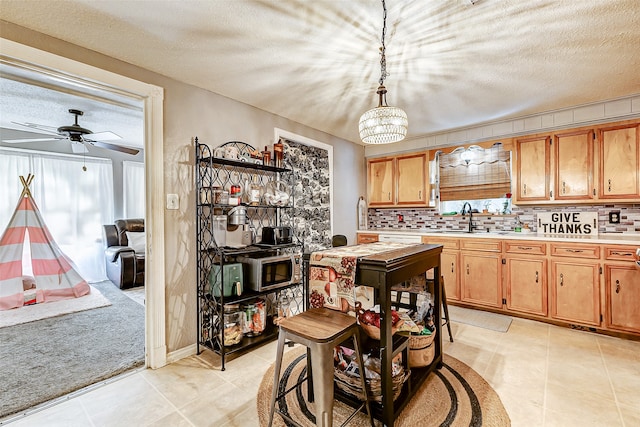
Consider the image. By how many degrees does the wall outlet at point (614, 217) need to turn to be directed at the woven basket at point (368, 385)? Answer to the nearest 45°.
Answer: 0° — it already faces it

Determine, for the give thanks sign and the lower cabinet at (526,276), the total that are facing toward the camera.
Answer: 2

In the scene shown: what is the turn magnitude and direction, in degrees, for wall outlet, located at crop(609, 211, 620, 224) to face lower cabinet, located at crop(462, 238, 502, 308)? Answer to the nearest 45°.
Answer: approximately 45° to its right

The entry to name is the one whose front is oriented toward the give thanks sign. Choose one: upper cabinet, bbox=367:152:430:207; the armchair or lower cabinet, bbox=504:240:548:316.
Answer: the armchair

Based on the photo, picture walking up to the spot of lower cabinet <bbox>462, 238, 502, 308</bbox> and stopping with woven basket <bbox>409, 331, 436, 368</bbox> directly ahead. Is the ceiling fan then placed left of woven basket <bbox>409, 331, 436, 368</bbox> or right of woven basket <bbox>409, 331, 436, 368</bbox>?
right

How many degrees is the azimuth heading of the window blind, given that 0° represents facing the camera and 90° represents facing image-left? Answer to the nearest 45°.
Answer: approximately 0°

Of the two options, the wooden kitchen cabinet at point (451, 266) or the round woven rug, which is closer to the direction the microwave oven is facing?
the round woven rug

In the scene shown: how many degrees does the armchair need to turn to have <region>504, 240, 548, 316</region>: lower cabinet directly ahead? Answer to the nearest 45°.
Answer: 0° — it already faces it

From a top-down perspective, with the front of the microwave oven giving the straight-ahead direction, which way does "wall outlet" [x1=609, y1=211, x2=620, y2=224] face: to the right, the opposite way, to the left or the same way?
to the right

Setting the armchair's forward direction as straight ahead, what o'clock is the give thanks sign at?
The give thanks sign is roughly at 12 o'clock from the armchair.

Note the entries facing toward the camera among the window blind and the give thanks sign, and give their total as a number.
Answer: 2
